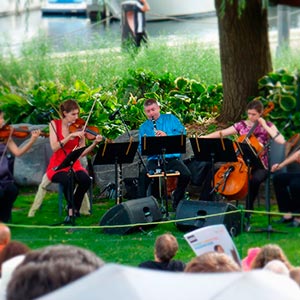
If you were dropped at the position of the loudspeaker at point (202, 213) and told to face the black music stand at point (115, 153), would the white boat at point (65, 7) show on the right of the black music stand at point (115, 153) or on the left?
right

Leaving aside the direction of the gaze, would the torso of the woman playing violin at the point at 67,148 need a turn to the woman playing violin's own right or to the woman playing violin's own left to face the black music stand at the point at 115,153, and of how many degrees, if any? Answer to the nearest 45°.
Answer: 0° — they already face it

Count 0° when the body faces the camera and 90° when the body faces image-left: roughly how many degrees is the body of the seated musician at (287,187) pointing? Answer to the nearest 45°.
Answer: approximately 90°

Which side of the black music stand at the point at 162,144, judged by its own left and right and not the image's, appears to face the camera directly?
back

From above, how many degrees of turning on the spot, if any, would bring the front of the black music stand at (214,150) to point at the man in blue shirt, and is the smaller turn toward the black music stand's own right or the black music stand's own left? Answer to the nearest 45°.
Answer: approximately 90° to the black music stand's own left

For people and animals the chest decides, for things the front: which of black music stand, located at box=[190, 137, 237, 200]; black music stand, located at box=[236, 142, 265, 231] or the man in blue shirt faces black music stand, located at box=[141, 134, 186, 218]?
the man in blue shirt

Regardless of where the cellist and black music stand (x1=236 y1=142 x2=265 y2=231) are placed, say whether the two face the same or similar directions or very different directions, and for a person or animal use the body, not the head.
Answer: very different directions
